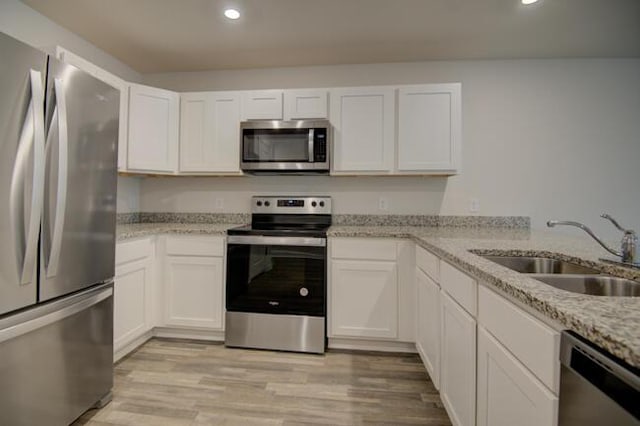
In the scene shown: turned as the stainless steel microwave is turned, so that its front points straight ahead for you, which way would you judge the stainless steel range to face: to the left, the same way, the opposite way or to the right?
the same way

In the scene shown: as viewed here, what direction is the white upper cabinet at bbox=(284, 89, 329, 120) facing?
toward the camera

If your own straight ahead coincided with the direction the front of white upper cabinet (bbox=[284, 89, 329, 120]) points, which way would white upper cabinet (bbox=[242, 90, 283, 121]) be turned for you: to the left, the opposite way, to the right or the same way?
the same way

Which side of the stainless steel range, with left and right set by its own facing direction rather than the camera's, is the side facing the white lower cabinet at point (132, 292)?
right

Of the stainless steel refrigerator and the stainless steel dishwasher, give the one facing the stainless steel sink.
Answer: the stainless steel refrigerator

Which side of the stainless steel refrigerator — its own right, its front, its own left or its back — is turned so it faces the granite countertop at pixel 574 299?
front

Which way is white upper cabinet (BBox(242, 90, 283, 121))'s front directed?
toward the camera

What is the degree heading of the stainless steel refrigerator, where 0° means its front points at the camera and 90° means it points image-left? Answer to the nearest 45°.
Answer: approximately 315°

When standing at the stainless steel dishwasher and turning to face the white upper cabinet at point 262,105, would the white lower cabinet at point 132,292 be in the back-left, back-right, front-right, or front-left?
front-left

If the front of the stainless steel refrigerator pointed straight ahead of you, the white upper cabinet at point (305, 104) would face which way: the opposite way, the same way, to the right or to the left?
to the right

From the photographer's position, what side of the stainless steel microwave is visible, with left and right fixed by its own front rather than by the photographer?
front

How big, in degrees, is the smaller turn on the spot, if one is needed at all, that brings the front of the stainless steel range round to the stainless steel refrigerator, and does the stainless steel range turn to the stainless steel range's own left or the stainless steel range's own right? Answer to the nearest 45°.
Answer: approximately 45° to the stainless steel range's own right

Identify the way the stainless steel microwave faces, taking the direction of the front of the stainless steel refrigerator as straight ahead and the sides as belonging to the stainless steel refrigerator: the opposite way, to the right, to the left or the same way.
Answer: to the right

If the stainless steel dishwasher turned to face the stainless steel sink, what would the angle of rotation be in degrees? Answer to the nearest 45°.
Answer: approximately 135° to its right

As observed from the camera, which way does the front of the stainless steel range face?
facing the viewer
